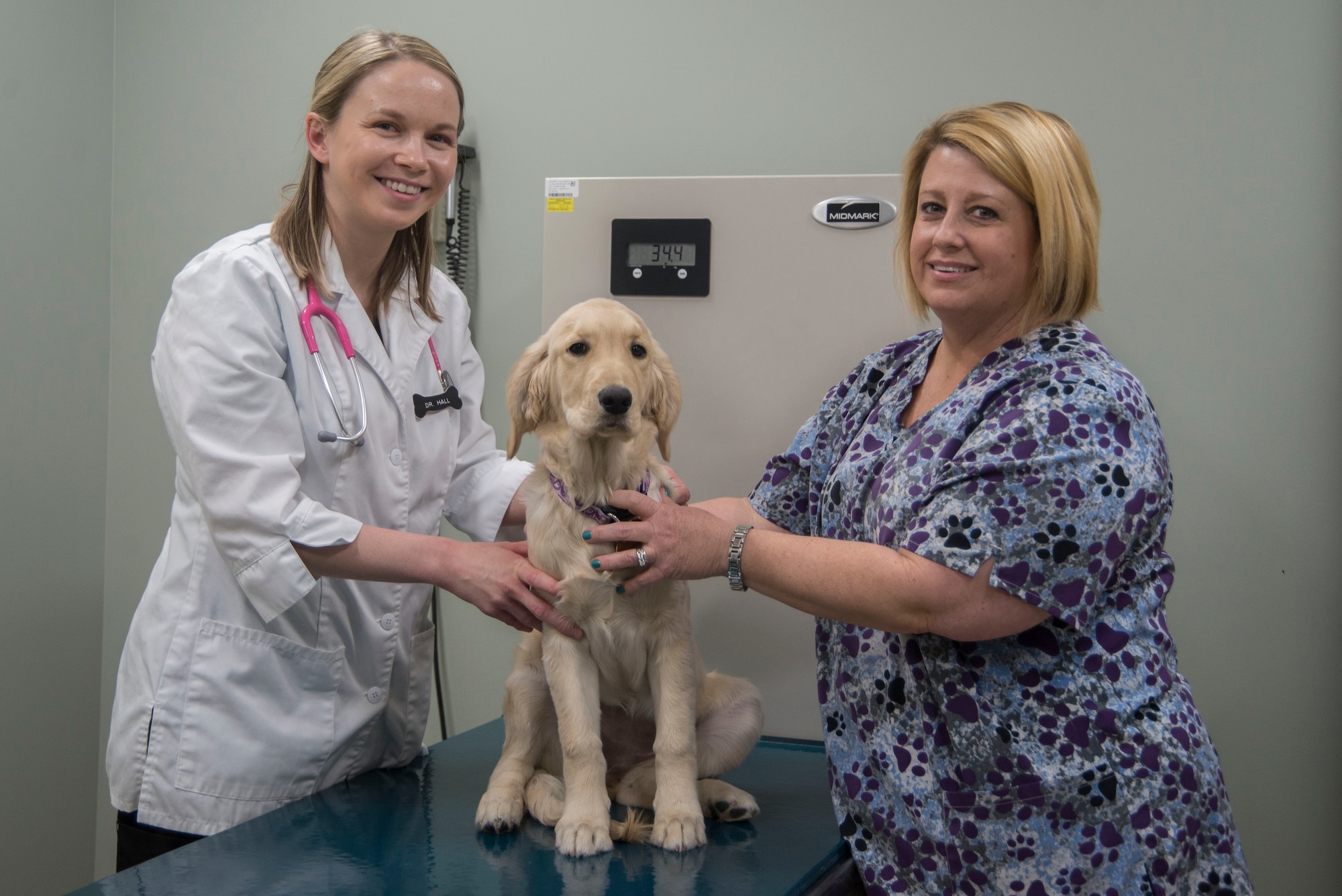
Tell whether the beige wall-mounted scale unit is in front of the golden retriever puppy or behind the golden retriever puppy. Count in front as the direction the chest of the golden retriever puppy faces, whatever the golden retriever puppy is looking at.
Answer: behind

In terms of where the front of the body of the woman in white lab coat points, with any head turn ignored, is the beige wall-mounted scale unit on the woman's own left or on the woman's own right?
on the woman's own left

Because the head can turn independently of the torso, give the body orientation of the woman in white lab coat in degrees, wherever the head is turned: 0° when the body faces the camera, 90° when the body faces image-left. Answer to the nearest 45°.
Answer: approximately 315°

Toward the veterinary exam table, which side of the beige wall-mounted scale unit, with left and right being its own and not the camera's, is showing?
front

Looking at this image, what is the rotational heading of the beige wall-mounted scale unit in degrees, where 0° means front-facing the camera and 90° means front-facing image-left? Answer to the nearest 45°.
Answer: approximately 0°

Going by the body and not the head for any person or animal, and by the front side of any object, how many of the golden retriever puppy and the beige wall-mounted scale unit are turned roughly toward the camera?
2
